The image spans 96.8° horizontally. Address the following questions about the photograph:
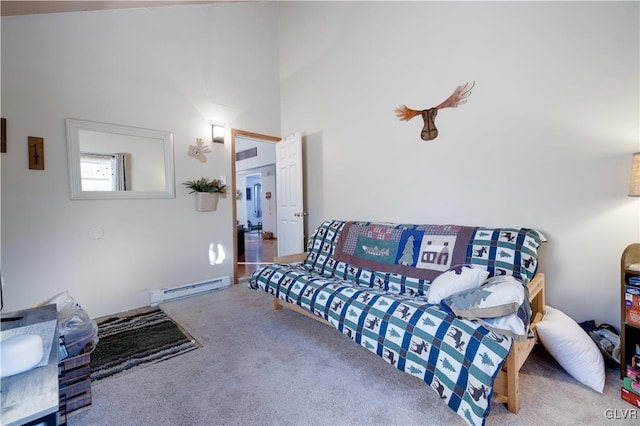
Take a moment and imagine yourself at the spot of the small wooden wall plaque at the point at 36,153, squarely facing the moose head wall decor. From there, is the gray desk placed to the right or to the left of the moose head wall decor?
right

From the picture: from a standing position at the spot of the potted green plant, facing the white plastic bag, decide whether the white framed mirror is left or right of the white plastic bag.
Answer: right

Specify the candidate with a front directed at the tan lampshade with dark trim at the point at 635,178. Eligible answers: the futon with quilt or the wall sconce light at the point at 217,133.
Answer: the wall sconce light at the point at 217,133

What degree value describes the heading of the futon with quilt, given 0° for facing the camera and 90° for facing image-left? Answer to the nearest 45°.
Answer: approximately 45°

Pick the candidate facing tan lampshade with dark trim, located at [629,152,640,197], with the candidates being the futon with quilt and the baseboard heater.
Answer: the baseboard heater

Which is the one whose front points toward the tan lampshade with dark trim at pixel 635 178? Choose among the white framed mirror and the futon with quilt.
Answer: the white framed mirror

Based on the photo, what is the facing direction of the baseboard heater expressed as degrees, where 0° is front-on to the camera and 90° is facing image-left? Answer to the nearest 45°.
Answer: approximately 315°

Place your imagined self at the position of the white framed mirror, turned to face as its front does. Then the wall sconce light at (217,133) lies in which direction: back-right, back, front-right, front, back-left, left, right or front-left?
front-left

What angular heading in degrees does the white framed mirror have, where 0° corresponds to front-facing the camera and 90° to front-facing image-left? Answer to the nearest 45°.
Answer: approximately 315°

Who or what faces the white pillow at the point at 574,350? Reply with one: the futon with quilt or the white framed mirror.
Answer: the white framed mirror

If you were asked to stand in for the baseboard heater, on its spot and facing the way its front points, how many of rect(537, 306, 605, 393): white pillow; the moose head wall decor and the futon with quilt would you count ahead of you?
3
